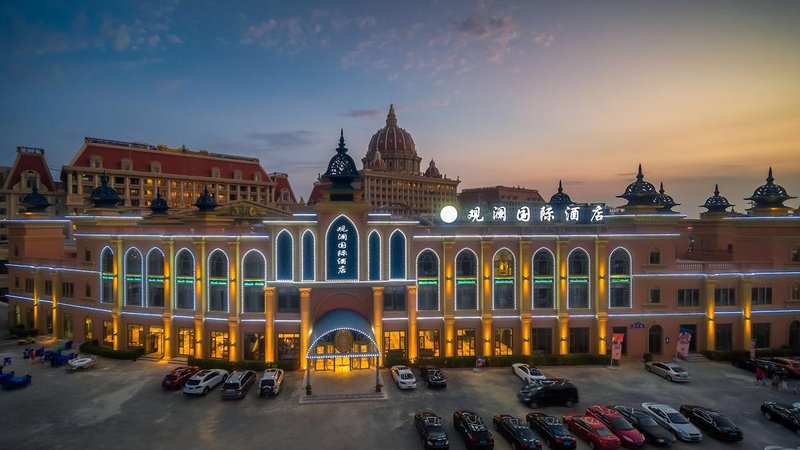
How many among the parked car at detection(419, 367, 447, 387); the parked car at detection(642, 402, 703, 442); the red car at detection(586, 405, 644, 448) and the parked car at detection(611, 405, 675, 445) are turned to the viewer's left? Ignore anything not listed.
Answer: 0

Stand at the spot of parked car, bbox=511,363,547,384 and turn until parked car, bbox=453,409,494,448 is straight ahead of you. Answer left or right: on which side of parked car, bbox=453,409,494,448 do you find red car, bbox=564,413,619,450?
left

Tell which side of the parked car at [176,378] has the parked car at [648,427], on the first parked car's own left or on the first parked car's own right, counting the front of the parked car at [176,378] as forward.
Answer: on the first parked car's own right

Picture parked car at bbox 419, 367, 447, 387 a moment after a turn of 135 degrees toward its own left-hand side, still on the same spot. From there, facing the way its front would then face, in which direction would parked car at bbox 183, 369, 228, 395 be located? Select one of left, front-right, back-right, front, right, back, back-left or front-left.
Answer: front-right
